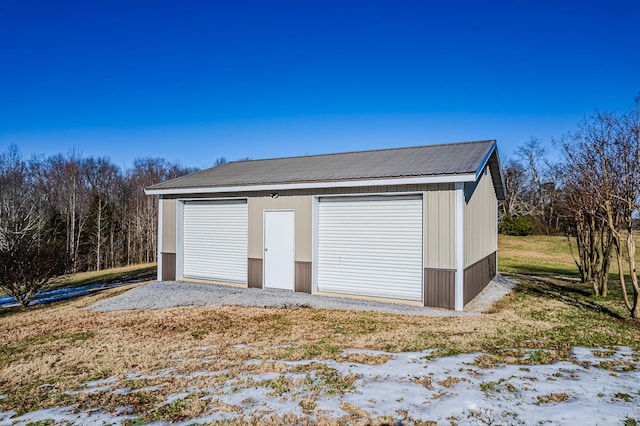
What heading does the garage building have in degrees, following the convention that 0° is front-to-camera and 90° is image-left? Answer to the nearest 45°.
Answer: approximately 45°
